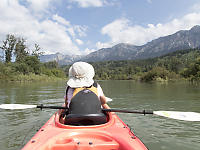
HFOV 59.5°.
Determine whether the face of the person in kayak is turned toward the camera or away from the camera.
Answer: away from the camera

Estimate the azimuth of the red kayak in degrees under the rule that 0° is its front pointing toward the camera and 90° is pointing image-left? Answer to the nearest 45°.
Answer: approximately 180°

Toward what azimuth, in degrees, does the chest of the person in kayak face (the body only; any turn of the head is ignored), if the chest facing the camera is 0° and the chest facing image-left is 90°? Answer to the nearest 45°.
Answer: approximately 180°
